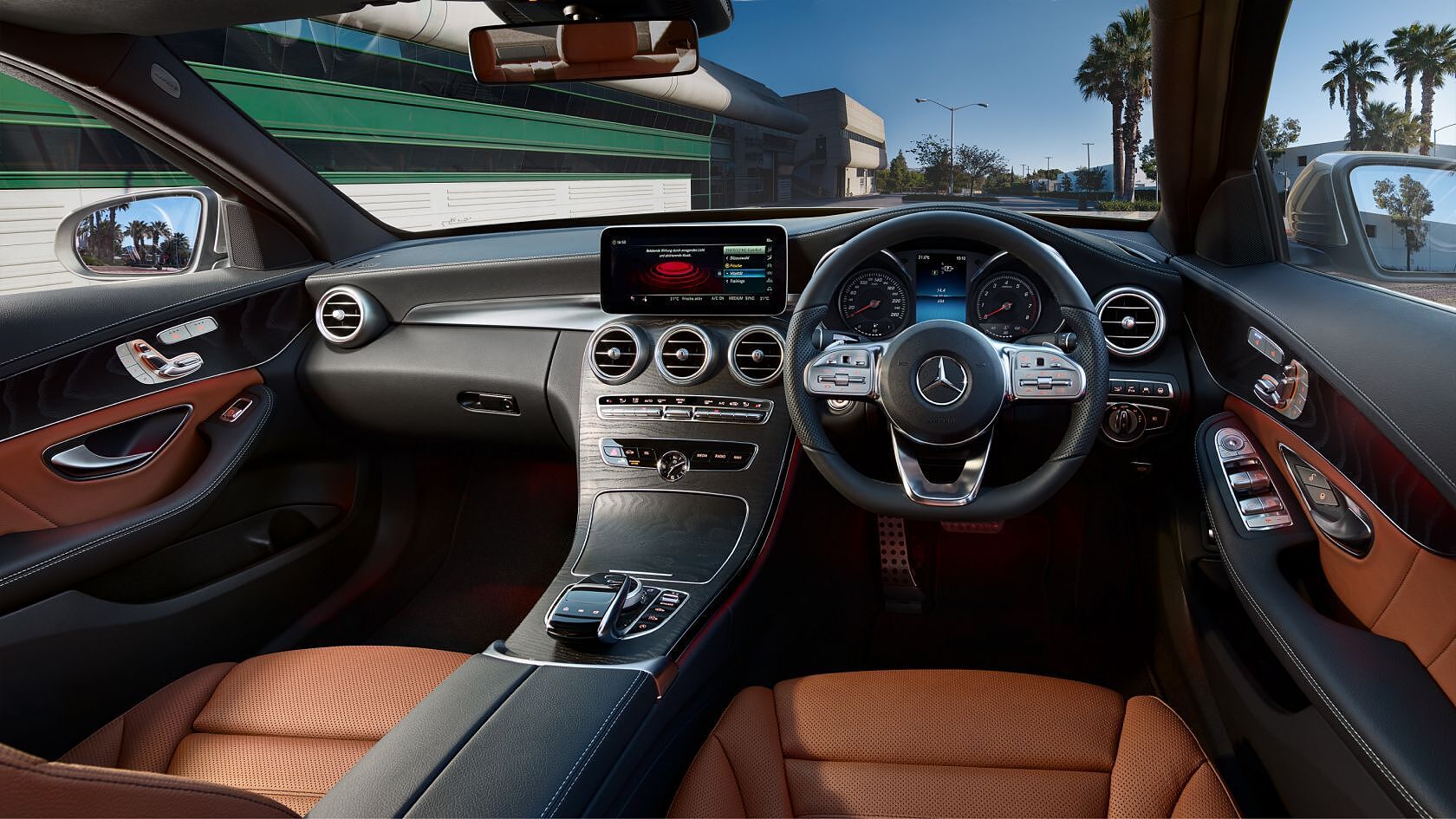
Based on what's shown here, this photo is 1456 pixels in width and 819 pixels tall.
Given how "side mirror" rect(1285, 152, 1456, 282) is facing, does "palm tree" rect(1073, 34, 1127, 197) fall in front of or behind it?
behind

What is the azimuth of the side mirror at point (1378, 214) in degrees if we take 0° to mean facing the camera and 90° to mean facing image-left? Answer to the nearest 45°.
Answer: approximately 315°

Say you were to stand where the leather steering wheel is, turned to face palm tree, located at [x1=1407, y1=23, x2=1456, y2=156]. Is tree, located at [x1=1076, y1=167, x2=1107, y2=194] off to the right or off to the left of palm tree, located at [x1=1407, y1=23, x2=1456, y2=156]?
left

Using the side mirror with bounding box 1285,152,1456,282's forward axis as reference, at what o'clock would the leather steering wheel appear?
The leather steering wheel is roughly at 3 o'clock from the side mirror.

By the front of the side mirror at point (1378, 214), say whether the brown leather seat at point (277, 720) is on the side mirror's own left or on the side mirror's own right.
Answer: on the side mirror's own right
